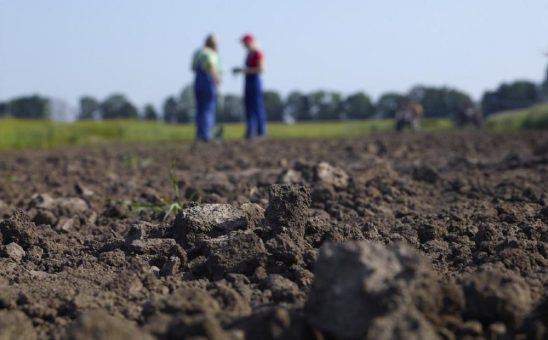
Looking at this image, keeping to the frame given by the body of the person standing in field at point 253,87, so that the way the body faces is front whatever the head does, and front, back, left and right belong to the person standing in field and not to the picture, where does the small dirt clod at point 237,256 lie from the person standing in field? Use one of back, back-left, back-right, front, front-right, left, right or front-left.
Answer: left

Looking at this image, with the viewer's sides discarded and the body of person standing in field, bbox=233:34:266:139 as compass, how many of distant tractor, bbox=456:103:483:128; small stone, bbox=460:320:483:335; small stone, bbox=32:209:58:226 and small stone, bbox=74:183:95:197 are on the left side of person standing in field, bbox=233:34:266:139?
3

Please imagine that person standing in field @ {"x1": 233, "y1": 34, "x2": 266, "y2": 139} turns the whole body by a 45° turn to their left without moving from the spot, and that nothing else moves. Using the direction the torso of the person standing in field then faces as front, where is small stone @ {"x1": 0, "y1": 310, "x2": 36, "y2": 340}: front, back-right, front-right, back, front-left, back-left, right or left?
front-left

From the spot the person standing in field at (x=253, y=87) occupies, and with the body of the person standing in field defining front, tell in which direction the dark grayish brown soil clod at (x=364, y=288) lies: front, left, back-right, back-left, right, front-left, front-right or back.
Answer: left

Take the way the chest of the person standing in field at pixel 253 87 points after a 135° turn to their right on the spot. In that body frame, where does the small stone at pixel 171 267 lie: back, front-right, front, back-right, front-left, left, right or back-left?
back-right

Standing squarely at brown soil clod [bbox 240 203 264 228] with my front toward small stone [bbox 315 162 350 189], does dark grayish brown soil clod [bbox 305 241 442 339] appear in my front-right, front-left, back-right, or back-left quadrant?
back-right

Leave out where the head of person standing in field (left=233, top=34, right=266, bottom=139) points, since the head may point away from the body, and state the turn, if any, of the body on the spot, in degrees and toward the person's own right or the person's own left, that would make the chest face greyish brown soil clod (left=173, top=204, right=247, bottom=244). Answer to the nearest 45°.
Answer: approximately 90° to the person's own left

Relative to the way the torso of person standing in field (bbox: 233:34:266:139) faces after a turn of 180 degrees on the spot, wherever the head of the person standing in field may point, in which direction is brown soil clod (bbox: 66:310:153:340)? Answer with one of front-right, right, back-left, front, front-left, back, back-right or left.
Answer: right

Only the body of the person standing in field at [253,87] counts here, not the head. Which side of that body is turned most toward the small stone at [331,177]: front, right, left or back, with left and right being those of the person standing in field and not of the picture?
left

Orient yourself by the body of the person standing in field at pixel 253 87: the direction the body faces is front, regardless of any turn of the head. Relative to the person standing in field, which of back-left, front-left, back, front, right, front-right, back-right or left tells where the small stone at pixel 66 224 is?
left

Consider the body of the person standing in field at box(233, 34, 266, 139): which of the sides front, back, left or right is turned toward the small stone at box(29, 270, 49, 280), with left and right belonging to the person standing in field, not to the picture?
left

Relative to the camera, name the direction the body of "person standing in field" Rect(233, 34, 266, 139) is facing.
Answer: to the viewer's left

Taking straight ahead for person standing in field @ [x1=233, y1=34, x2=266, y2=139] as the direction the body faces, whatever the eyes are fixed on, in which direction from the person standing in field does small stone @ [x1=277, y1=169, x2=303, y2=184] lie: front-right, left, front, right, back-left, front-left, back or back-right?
left

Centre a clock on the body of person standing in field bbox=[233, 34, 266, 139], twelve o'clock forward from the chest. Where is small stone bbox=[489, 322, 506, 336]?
The small stone is roughly at 9 o'clock from the person standing in field.

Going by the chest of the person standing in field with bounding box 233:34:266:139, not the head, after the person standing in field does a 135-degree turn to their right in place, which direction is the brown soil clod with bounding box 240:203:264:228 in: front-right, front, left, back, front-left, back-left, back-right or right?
back-right
